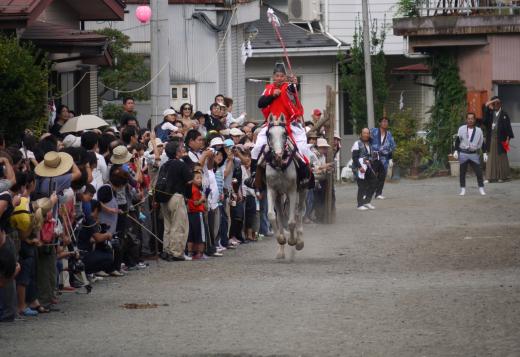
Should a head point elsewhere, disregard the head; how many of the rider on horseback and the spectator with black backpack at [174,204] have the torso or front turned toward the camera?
1

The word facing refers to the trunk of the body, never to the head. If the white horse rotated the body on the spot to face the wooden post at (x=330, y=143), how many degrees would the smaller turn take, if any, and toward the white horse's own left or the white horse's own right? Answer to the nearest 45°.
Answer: approximately 180°

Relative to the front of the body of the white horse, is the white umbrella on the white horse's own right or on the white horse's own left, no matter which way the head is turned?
on the white horse's own right

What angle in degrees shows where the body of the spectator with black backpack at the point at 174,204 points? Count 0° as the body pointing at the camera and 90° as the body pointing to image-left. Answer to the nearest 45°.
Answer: approximately 225°

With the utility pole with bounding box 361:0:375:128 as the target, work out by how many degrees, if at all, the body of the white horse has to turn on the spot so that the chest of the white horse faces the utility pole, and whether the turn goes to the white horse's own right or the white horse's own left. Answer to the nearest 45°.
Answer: approximately 180°

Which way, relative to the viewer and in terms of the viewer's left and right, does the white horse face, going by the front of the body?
facing the viewer

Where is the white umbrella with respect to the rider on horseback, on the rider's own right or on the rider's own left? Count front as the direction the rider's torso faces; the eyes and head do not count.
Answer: on the rider's own right

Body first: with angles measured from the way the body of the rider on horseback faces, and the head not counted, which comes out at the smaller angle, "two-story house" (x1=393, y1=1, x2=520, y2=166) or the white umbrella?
the white umbrella

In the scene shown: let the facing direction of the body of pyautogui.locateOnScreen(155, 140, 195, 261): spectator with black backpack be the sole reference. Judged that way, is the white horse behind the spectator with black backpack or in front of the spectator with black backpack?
in front

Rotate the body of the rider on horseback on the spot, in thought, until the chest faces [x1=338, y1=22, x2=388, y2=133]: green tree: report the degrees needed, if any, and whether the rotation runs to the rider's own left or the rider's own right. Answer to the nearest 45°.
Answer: approximately 180°
